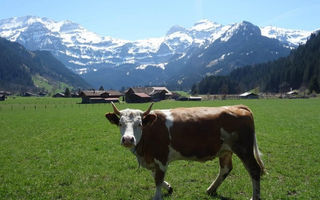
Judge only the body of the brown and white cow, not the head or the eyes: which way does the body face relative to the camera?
to the viewer's left
